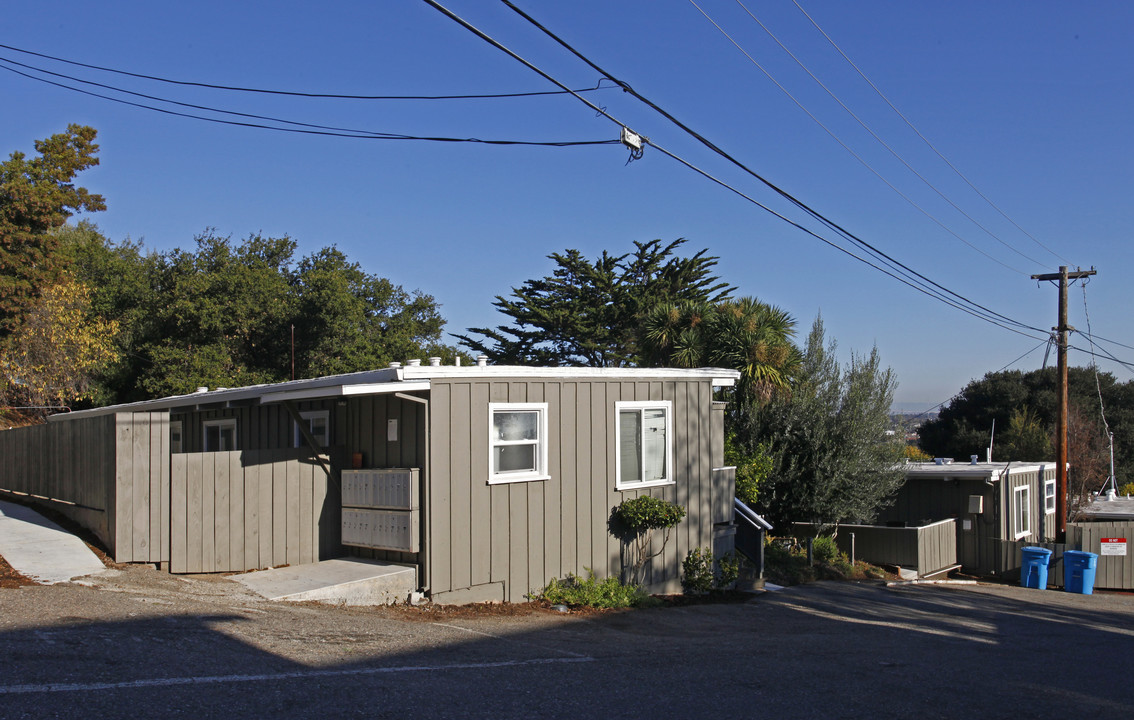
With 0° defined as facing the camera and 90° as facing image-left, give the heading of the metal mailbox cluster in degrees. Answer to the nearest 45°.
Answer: approximately 45°

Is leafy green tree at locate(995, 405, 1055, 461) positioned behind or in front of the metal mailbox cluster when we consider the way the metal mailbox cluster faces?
behind

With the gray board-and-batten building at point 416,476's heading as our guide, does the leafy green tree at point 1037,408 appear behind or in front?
behind

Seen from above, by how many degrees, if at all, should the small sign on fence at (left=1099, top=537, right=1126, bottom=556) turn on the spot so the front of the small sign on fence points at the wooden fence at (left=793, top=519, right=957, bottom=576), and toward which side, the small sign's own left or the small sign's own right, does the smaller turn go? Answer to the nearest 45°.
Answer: approximately 45° to the small sign's own right
